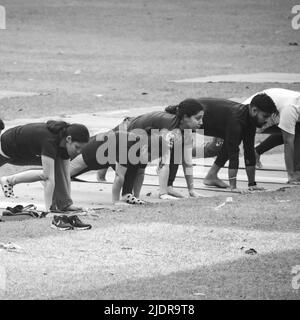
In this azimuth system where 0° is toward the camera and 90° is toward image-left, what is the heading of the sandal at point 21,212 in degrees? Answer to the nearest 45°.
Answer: approximately 270°

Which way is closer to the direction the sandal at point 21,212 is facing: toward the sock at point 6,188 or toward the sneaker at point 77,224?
the sneaker

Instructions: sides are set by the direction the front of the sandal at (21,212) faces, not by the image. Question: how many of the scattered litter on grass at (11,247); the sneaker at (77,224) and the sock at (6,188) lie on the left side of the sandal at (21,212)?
1

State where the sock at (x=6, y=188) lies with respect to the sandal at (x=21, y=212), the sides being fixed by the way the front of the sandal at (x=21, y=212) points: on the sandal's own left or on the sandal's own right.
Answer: on the sandal's own left

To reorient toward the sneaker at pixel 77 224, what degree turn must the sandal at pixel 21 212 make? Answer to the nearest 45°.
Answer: approximately 45° to its right

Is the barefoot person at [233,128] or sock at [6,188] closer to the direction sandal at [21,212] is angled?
the barefoot person

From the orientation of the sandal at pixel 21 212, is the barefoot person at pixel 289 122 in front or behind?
in front

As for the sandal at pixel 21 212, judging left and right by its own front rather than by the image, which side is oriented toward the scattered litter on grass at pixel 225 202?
front
